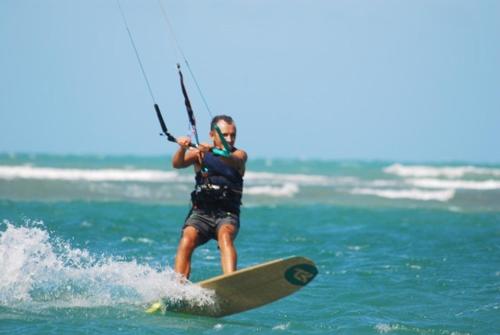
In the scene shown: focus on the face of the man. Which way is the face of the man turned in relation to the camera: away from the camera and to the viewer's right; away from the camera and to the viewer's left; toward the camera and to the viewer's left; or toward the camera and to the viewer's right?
toward the camera and to the viewer's right

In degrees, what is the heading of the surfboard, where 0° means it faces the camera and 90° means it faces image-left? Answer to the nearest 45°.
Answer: approximately 270°
